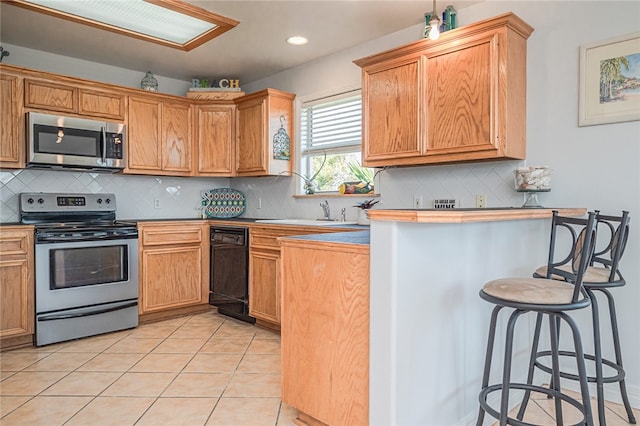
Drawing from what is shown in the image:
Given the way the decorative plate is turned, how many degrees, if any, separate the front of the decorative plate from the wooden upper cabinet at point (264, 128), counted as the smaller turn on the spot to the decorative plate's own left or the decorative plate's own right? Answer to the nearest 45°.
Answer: approximately 45° to the decorative plate's own left

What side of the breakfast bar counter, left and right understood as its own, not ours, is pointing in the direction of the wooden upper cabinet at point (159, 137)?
back

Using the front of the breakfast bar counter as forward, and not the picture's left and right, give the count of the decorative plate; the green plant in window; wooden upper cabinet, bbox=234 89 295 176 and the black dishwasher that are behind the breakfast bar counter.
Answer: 4

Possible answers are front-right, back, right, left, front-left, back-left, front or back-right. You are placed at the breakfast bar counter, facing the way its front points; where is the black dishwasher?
back

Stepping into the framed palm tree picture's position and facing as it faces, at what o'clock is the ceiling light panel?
The ceiling light panel is roughly at 1 o'clock from the framed palm tree picture.

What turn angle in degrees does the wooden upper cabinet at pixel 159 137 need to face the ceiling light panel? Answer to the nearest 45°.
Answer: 0° — it already faces it

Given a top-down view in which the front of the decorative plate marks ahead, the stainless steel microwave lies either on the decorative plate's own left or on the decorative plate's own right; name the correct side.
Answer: on the decorative plate's own right

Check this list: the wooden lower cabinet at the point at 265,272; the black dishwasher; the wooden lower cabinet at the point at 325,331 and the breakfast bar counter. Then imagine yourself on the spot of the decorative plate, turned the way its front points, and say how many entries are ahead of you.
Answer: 4
